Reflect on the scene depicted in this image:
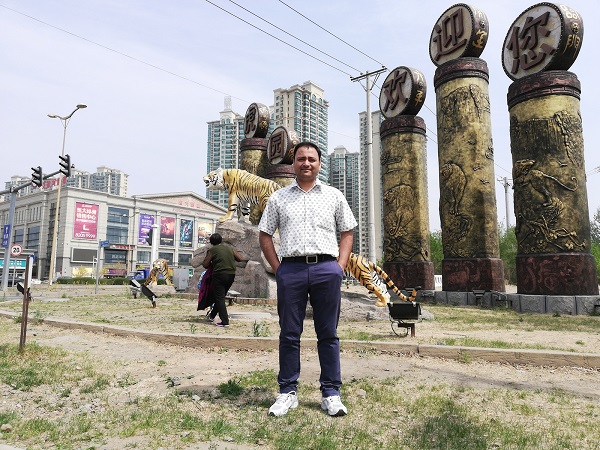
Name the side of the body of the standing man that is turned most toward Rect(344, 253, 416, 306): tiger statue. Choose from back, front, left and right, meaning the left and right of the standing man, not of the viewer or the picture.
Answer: back

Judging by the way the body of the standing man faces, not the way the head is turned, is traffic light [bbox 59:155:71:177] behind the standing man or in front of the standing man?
behind

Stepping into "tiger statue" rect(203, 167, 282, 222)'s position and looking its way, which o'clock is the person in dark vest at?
The person in dark vest is roughly at 9 o'clock from the tiger statue.

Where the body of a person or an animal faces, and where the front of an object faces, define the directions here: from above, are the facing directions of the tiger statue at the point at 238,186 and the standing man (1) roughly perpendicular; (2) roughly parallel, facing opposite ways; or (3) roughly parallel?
roughly perpendicular

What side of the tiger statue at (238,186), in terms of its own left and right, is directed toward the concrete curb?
left

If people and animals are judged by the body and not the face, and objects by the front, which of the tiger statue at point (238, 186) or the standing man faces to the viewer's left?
the tiger statue

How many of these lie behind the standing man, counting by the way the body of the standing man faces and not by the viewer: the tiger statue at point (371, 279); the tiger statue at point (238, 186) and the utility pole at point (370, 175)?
3

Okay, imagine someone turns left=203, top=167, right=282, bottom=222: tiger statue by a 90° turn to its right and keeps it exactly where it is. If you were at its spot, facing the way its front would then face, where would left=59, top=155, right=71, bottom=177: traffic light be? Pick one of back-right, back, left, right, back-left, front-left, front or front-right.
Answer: front-left

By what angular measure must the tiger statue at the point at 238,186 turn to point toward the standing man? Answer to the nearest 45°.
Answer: approximately 90° to its left

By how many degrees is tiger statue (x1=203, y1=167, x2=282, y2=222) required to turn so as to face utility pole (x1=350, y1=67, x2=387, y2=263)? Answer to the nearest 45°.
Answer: approximately 135° to its right

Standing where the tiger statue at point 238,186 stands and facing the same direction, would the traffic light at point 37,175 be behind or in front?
in front

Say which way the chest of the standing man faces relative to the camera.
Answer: toward the camera

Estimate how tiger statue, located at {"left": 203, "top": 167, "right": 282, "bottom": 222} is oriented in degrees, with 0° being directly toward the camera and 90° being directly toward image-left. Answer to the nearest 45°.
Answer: approximately 90°
